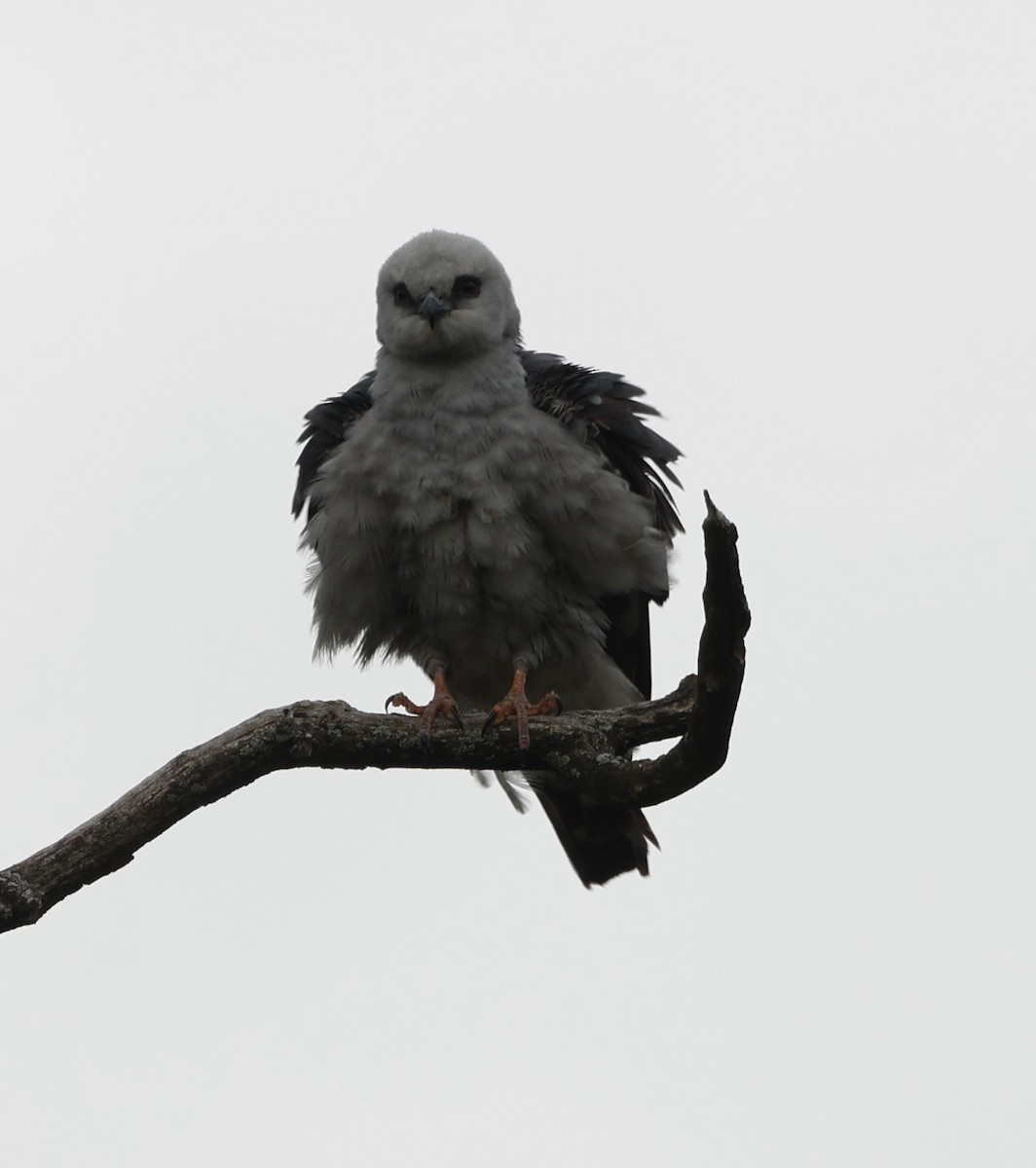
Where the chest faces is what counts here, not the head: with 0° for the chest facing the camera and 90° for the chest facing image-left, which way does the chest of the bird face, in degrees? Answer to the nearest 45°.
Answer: approximately 0°
